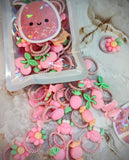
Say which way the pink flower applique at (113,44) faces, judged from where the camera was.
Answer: facing the viewer

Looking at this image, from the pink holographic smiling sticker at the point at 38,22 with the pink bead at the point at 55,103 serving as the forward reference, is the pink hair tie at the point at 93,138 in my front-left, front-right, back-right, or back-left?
front-left

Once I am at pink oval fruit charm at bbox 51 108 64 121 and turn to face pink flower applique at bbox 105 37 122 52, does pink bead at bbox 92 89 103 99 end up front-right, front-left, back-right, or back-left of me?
front-right

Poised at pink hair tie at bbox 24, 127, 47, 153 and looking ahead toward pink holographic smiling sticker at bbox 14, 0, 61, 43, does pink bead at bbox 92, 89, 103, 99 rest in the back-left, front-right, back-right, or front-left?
front-right
